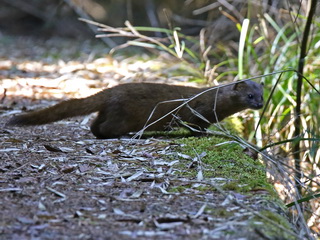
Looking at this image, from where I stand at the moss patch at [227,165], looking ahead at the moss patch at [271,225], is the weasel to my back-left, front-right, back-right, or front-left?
back-right

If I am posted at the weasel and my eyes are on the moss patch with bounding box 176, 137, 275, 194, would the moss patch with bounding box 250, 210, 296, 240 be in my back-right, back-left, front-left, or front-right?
front-right

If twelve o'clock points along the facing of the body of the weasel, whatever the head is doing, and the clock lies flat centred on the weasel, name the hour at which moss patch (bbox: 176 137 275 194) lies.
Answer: The moss patch is roughly at 2 o'clock from the weasel.

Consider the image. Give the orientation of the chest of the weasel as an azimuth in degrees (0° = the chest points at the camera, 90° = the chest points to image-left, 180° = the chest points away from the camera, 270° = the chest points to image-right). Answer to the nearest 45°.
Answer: approximately 270°

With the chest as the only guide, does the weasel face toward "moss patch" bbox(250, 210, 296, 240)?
no
